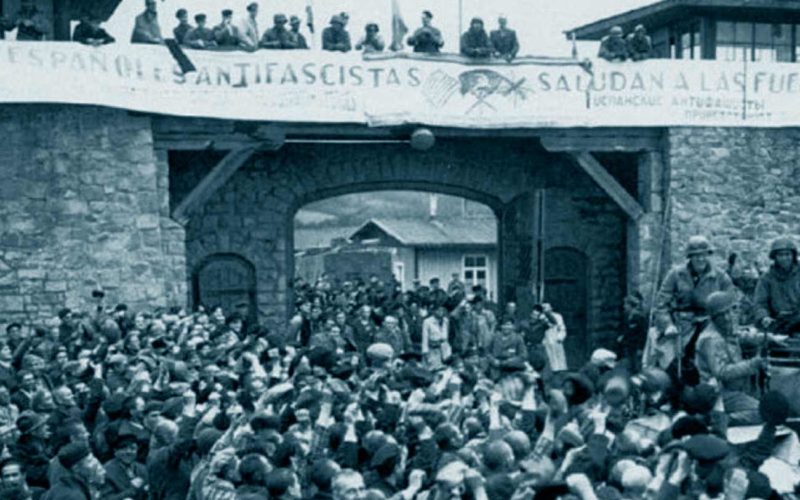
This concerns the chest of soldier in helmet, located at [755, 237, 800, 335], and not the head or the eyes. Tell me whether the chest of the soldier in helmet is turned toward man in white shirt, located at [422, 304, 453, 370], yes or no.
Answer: no

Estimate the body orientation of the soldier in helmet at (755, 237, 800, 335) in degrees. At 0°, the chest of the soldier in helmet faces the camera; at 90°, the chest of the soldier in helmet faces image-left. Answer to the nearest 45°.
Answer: approximately 0°

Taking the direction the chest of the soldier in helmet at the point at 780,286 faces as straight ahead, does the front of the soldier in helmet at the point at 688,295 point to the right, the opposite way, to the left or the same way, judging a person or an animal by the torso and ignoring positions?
the same way

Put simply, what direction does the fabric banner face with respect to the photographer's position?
facing the viewer

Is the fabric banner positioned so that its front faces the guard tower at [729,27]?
no

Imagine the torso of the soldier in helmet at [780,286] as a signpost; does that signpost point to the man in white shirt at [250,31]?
no

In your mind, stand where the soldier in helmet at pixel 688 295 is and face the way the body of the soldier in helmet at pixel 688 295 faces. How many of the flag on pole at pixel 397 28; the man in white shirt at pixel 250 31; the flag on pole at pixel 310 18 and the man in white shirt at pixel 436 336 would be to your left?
0
